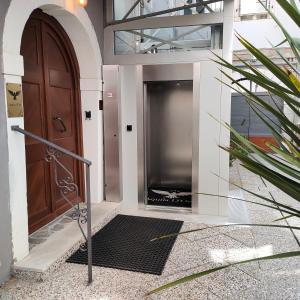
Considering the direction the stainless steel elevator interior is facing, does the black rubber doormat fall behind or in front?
in front

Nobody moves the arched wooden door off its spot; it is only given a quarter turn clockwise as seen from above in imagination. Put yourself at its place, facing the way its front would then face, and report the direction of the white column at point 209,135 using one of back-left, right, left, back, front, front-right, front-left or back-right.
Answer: back-left

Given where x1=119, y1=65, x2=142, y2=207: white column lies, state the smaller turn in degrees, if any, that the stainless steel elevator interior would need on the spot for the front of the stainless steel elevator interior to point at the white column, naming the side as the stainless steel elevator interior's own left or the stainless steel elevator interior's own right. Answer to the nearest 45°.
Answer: approximately 45° to the stainless steel elevator interior's own right

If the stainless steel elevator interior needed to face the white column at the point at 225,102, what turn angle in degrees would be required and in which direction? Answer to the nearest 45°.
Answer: approximately 45° to its left

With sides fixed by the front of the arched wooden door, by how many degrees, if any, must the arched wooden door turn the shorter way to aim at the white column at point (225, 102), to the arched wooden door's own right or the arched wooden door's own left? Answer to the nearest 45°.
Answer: approximately 45° to the arched wooden door's own left

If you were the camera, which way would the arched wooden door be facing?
facing the viewer and to the right of the viewer

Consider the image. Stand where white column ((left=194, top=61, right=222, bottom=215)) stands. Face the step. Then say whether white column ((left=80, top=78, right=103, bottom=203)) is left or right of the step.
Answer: right

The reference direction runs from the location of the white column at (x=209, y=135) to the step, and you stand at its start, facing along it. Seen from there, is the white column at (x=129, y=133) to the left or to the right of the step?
right

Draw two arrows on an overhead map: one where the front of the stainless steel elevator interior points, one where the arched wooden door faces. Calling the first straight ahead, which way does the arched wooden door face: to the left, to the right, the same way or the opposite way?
to the left

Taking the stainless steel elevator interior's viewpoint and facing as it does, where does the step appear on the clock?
The step is roughly at 1 o'clock from the stainless steel elevator interior.

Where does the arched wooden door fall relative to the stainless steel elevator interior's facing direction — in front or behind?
in front

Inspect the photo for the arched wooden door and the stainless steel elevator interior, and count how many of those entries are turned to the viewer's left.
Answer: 0
